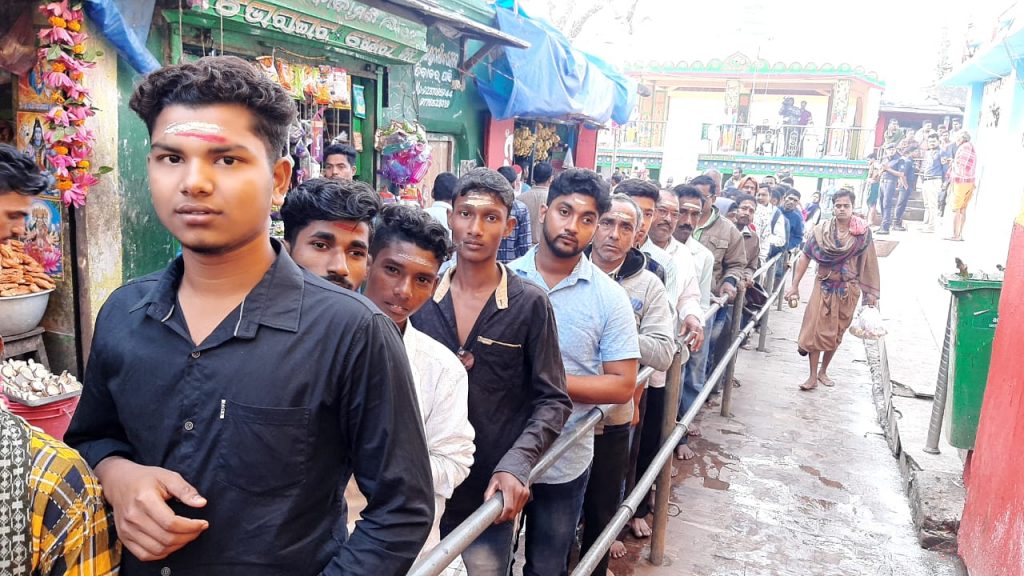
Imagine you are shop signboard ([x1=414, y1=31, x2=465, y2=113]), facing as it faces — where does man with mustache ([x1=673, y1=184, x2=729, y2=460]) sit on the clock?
The man with mustache is roughly at 12 o'clock from the shop signboard.

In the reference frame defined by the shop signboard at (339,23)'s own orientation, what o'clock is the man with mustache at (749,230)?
The man with mustache is roughly at 10 o'clock from the shop signboard.

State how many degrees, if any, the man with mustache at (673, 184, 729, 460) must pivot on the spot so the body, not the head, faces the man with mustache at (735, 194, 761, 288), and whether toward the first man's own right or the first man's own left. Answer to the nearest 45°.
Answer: approximately 135° to the first man's own right

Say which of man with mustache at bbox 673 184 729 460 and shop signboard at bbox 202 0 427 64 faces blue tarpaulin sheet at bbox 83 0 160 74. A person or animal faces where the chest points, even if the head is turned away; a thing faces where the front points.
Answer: the man with mustache

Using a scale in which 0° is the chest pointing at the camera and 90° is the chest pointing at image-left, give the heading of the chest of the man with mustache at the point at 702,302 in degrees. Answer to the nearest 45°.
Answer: approximately 45°

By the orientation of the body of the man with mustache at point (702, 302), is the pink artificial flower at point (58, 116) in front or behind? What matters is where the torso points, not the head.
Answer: in front

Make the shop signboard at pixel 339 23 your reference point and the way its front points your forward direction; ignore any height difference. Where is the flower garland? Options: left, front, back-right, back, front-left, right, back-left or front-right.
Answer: right

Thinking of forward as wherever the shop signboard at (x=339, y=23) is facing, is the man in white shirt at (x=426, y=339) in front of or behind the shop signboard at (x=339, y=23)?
in front

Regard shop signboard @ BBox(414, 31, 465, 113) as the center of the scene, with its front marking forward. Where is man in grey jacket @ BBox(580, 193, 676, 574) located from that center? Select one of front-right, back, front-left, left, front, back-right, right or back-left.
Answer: front-right

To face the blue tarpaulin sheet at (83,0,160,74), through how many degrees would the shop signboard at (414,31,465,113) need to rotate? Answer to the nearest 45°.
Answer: approximately 90° to its right

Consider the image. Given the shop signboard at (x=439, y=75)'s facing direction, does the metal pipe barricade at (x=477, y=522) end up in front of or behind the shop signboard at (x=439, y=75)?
in front

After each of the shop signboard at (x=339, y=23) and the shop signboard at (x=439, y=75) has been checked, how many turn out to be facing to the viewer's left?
0

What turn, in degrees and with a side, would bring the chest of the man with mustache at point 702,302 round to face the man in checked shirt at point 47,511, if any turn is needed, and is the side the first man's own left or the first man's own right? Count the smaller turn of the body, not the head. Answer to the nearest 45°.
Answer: approximately 45° to the first man's own left
